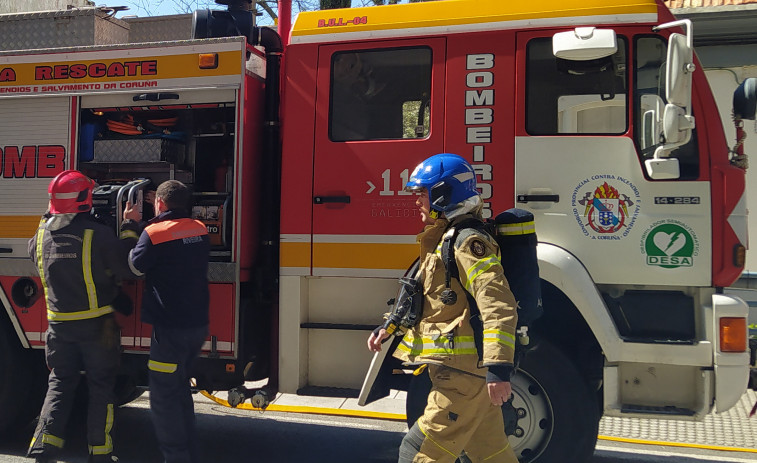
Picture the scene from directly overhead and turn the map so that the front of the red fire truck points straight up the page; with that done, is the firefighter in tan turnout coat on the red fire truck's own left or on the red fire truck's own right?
on the red fire truck's own right

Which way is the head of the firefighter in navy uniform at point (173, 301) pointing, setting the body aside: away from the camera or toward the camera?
away from the camera

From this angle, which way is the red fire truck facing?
to the viewer's right

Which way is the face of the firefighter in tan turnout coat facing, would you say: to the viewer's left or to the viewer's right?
to the viewer's left

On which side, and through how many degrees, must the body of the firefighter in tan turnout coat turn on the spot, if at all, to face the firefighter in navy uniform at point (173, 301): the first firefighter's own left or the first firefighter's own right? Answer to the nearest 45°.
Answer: approximately 45° to the first firefighter's own right

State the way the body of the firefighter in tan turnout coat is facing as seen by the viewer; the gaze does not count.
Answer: to the viewer's left

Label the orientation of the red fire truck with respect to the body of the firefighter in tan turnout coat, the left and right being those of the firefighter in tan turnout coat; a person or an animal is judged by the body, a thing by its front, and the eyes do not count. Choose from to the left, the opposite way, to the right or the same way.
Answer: the opposite way
